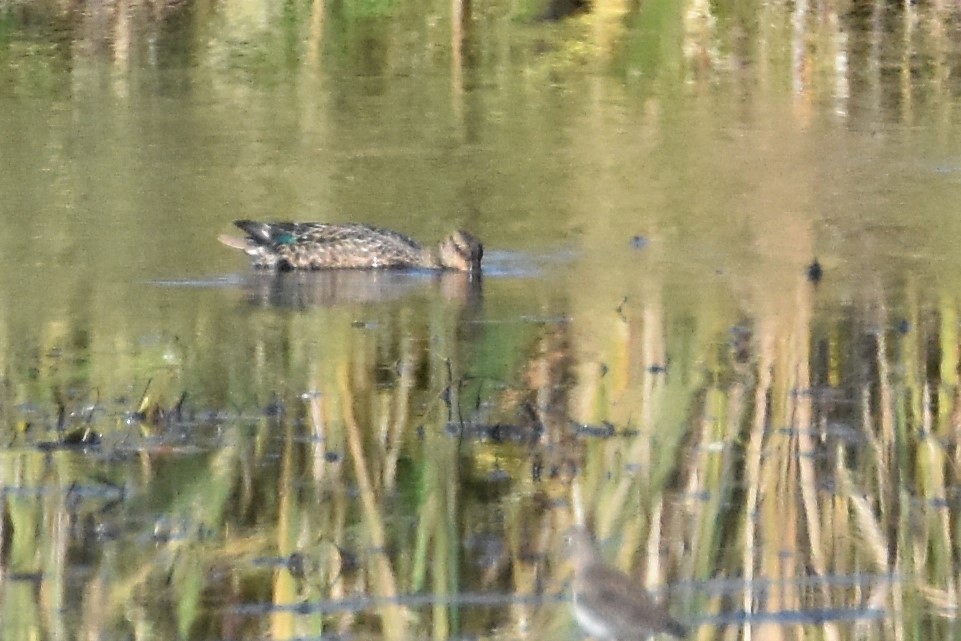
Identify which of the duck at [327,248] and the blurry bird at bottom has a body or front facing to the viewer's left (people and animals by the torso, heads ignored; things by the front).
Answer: the blurry bird at bottom

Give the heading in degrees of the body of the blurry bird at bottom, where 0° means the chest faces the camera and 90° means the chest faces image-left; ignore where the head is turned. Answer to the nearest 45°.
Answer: approximately 90°

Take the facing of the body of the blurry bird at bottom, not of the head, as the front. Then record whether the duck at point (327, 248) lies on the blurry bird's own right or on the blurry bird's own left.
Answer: on the blurry bird's own right

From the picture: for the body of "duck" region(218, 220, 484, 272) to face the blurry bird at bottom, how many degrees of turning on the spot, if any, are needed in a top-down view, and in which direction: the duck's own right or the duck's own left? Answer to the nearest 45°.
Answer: approximately 90° to the duck's own right

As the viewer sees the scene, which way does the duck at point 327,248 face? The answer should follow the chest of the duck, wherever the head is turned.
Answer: to the viewer's right

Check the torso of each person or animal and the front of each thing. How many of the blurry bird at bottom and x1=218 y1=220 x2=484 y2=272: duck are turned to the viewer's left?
1

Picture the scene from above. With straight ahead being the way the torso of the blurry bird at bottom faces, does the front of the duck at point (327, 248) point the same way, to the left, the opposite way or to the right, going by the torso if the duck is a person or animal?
the opposite way
